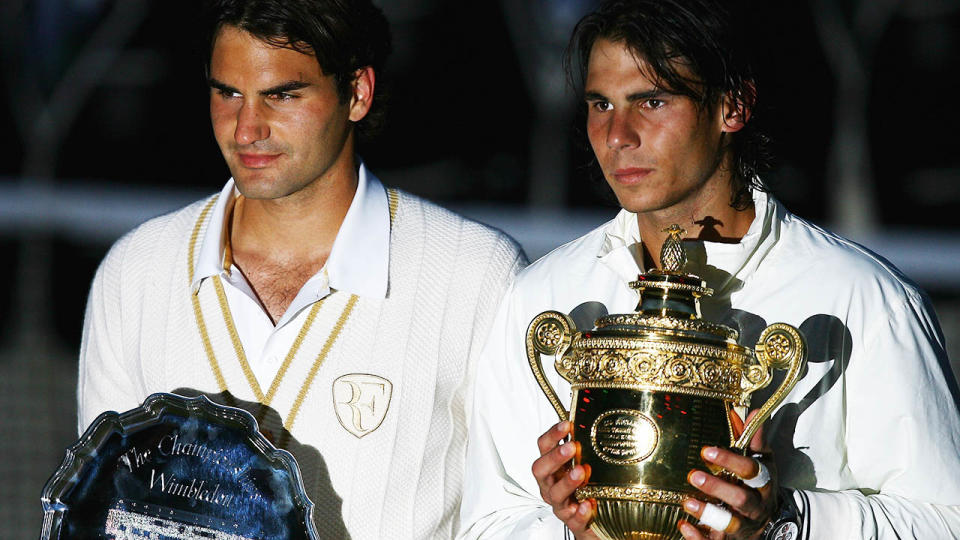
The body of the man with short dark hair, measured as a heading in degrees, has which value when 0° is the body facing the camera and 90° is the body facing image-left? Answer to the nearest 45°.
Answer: approximately 45°
